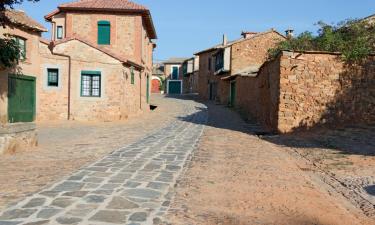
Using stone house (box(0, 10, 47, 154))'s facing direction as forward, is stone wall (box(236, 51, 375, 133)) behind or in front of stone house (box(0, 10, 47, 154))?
in front

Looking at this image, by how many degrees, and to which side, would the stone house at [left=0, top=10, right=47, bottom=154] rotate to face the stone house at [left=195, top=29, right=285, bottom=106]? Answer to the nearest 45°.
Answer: approximately 90° to its left

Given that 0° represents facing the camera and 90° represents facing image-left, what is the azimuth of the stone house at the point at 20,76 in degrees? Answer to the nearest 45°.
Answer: approximately 315°

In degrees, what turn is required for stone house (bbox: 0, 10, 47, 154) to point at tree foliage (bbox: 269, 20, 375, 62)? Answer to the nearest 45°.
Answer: approximately 45° to its left

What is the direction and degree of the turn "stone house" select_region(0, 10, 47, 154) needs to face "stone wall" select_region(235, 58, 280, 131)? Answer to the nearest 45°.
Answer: approximately 45° to its left

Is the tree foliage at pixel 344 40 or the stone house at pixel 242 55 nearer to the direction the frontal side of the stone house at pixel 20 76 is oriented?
the tree foliage

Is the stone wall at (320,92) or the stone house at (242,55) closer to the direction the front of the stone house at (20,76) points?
the stone wall
